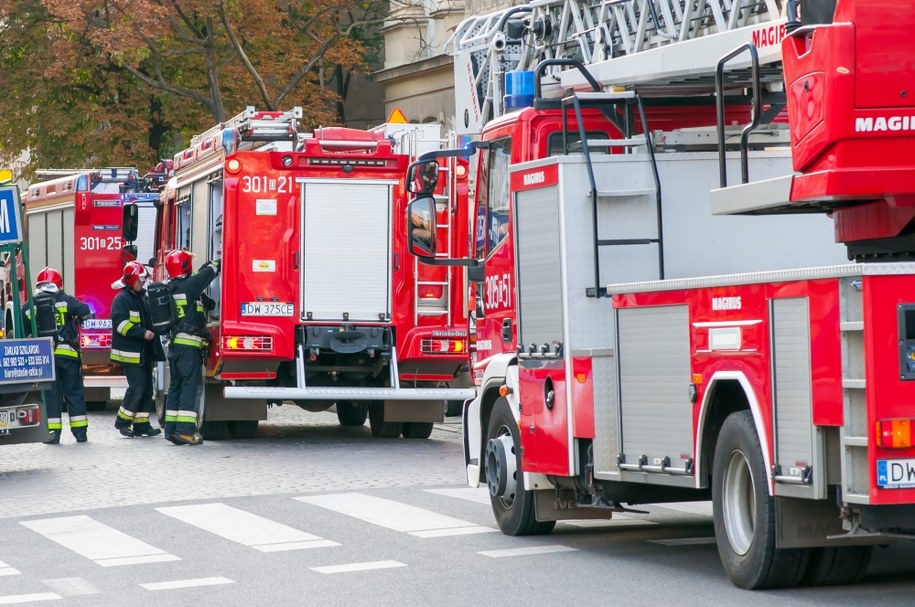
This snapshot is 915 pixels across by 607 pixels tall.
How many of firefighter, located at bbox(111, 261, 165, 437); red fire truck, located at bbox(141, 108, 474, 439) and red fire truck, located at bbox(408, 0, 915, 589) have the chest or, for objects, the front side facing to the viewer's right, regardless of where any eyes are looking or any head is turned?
1

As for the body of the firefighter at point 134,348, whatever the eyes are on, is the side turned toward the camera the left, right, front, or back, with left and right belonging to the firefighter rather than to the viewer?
right

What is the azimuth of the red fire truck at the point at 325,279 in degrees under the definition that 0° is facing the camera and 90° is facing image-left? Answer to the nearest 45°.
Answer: approximately 180°

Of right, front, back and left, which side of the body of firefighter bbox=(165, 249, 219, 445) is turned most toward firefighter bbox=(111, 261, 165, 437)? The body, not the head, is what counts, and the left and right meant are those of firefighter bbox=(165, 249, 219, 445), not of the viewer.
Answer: left

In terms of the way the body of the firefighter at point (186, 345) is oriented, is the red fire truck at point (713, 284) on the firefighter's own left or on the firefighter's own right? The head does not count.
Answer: on the firefighter's own right

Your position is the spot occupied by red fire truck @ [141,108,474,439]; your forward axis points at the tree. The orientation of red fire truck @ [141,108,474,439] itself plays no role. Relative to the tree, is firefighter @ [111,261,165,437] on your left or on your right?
left

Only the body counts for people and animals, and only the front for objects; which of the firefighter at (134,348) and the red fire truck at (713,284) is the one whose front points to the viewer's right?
the firefighter

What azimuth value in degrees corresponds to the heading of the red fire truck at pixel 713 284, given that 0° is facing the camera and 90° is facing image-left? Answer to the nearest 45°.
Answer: approximately 135°

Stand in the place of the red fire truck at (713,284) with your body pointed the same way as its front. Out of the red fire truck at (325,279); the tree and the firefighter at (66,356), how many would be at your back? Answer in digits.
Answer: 0

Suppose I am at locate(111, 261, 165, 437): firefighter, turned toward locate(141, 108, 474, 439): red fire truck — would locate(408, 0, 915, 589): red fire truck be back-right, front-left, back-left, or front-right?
back-right

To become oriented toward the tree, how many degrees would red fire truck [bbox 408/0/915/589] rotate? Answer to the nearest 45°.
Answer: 0° — it already faces it

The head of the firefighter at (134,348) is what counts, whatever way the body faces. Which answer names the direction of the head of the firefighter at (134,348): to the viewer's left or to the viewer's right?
to the viewer's right

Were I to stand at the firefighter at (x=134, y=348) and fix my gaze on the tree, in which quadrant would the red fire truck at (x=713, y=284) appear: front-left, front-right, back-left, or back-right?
back-right
